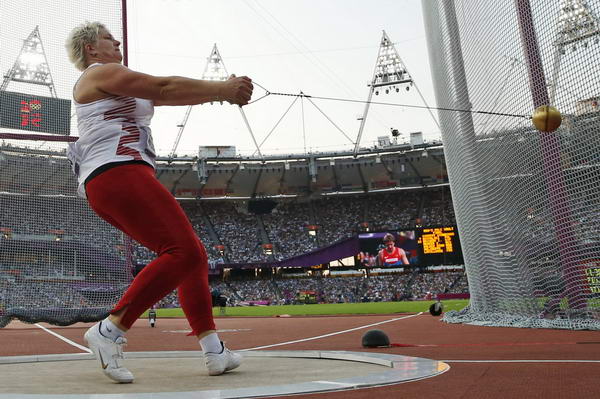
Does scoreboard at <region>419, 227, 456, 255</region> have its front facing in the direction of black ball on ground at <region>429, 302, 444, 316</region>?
yes

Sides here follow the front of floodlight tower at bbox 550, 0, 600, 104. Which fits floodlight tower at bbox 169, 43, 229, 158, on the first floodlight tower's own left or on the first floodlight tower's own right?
on the first floodlight tower's own right

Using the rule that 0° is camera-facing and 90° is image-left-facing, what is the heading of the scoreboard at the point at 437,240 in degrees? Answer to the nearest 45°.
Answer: approximately 0°

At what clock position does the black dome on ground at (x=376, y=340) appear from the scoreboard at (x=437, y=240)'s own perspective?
The black dome on ground is roughly at 12 o'clock from the scoreboard.

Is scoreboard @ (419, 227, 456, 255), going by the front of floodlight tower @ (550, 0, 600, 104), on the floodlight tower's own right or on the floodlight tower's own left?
on the floodlight tower's own right

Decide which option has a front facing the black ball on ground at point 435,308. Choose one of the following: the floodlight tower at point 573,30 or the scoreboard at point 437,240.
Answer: the scoreboard

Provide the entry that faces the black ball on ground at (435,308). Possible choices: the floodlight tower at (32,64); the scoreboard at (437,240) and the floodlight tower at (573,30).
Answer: the scoreboard
